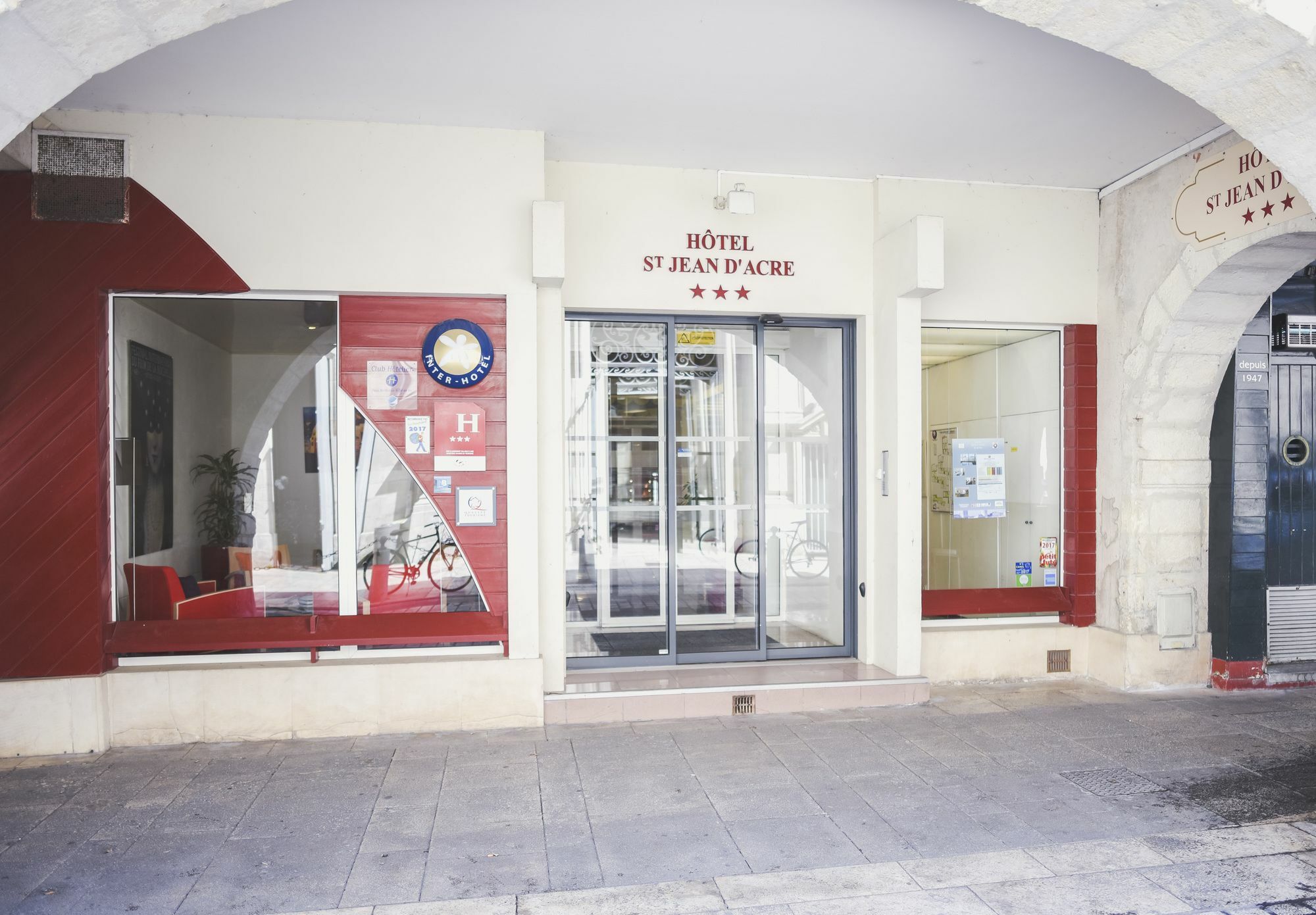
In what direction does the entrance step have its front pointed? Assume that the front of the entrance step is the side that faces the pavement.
toward the camera

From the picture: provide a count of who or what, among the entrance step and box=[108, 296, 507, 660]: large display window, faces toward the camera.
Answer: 2

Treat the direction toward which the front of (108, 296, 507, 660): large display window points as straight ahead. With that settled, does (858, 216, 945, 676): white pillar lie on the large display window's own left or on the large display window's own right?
on the large display window's own left

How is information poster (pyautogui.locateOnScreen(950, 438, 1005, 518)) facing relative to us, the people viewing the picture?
facing the viewer

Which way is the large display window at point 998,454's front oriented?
toward the camera

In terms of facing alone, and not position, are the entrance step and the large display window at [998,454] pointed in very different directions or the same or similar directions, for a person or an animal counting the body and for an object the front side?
same or similar directions

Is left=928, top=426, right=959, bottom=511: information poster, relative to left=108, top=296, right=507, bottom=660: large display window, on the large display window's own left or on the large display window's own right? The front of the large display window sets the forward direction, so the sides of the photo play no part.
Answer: on the large display window's own left

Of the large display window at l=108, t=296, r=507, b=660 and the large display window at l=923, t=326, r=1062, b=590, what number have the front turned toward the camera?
2

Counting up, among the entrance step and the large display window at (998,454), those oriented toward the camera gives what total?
2

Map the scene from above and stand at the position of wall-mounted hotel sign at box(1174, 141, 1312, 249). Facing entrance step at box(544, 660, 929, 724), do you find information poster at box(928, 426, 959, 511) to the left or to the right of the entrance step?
right

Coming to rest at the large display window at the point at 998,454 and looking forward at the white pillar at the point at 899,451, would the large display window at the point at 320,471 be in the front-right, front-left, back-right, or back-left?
front-right

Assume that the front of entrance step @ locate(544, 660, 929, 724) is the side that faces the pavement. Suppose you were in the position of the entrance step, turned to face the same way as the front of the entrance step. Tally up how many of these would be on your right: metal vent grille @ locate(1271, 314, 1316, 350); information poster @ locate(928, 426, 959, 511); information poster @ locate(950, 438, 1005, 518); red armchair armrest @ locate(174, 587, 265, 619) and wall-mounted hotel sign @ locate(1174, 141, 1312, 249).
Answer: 1
